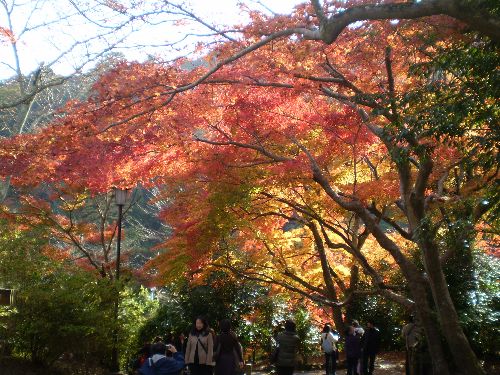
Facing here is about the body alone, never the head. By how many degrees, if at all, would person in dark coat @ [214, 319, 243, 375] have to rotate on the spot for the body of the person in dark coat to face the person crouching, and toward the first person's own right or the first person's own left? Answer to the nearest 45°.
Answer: approximately 135° to the first person's own left

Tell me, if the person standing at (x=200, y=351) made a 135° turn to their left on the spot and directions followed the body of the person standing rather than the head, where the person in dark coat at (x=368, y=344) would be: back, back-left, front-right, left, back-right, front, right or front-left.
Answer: front

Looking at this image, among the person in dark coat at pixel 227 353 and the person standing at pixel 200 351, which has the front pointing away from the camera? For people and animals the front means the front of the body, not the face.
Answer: the person in dark coat

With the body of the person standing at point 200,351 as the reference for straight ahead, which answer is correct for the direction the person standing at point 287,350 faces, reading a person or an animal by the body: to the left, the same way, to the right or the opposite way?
the opposite way

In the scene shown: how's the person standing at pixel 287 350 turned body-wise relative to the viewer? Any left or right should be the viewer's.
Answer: facing away from the viewer

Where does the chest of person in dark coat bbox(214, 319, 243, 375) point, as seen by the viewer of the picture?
away from the camera
